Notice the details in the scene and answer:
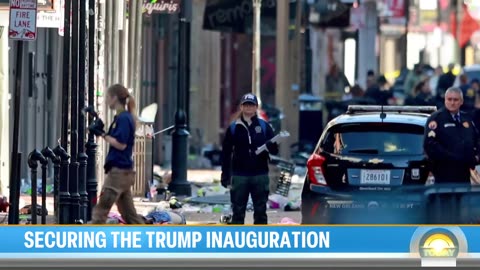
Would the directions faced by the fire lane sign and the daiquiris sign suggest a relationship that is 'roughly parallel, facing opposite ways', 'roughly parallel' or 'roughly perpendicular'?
roughly parallel

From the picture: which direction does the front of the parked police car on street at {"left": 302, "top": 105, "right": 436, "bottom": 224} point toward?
away from the camera

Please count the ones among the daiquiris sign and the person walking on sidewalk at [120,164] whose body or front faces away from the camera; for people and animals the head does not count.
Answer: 0

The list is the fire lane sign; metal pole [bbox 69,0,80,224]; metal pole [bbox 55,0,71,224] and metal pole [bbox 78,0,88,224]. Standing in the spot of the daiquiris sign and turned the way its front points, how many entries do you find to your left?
0

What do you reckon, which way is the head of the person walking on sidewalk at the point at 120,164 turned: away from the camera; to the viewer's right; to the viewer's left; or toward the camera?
to the viewer's left

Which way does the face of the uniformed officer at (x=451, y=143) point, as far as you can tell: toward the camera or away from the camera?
toward the camera

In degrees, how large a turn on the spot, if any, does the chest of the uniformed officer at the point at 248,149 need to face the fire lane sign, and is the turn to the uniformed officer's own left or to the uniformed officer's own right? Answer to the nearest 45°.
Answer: approximately 90° to the uniformed officer's own right

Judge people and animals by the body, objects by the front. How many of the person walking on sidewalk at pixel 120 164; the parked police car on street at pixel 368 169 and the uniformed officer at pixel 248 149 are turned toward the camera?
1

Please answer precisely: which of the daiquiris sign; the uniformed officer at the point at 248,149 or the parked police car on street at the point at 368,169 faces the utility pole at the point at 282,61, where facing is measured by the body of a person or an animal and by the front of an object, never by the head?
the parked police car on street

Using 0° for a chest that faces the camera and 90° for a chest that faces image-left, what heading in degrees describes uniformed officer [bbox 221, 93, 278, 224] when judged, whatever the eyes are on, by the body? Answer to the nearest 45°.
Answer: approximately 0°

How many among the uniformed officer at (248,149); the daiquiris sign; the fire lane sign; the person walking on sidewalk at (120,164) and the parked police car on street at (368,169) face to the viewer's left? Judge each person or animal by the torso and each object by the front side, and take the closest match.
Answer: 1

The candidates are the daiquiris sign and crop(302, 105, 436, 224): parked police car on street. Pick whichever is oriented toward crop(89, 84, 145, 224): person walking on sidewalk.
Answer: the daiquiris sign

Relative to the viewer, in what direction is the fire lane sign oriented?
toward the camera
